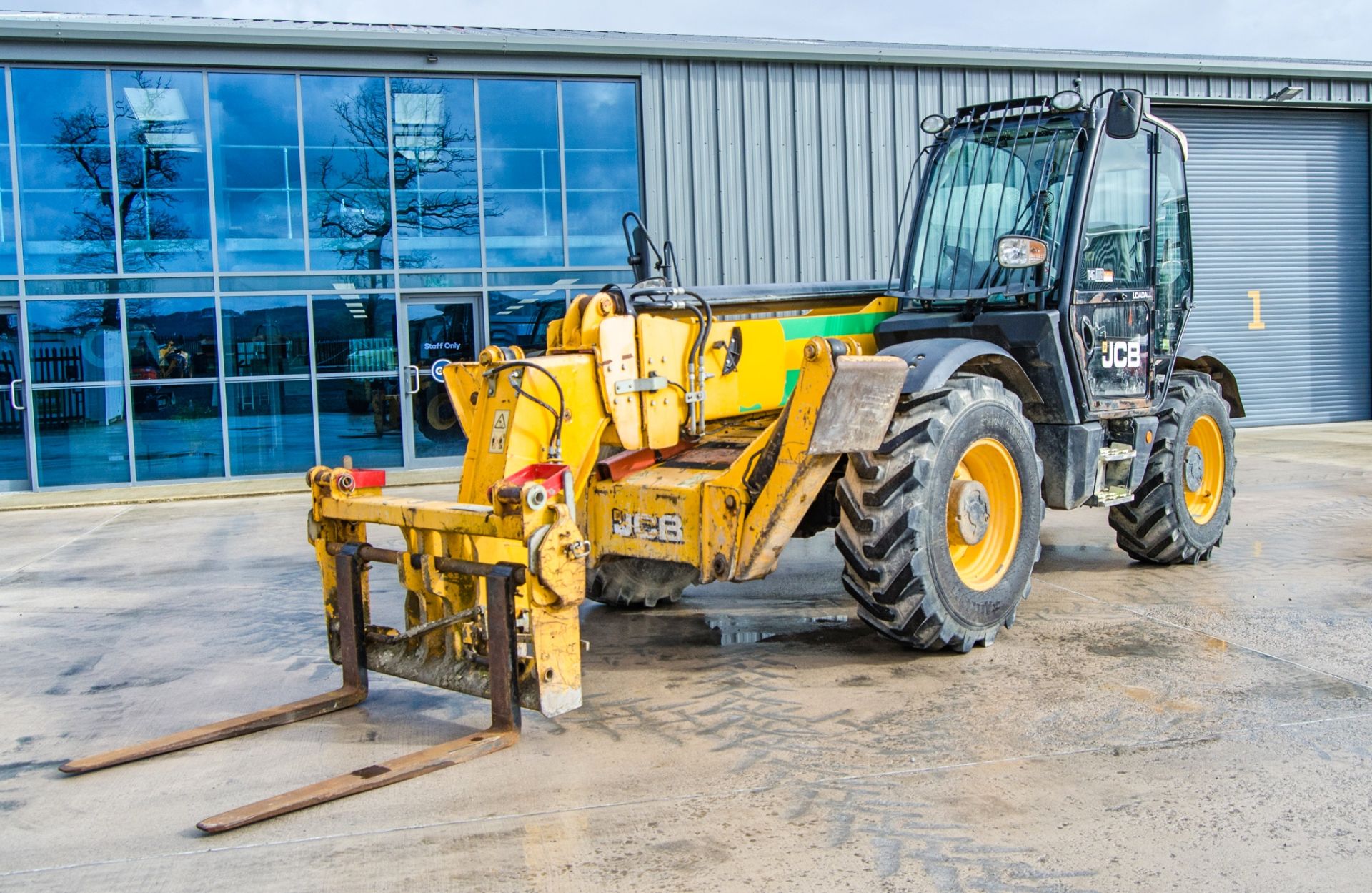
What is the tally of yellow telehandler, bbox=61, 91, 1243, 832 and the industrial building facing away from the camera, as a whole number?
0

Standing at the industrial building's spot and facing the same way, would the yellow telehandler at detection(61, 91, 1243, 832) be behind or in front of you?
in front

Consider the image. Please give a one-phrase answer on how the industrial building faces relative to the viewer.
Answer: facing the viewer

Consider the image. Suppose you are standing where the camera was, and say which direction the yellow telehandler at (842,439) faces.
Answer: facing the viewer and to the left of the viewer

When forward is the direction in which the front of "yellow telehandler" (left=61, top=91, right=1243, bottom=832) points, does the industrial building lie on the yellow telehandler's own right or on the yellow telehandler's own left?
on the yellow telehandler's own right
